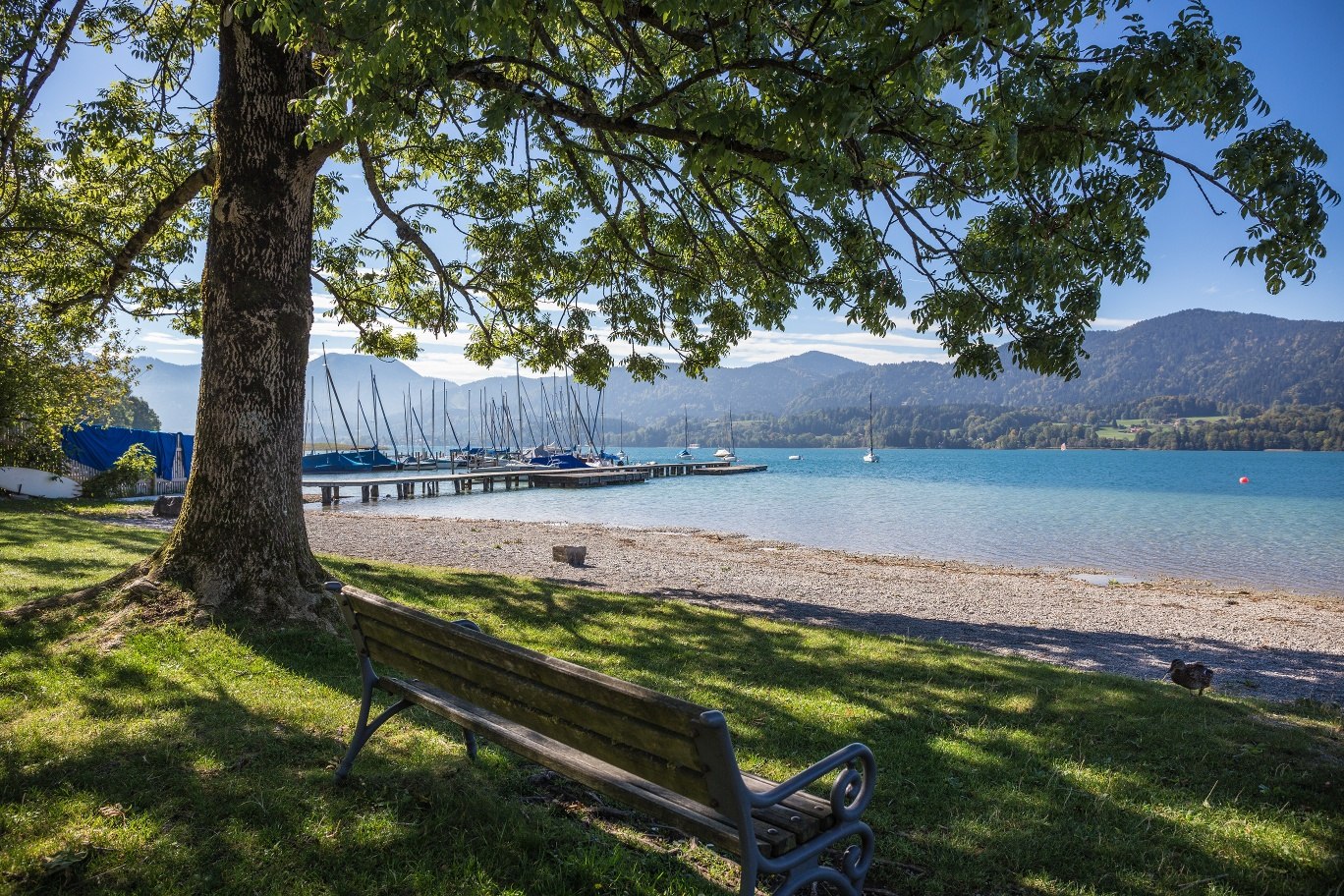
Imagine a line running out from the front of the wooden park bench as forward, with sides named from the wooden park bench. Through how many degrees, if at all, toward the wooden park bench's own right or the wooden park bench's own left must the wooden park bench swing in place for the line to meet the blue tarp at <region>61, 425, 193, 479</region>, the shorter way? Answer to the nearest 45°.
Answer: approximately 90° to the wooden park bench's own left

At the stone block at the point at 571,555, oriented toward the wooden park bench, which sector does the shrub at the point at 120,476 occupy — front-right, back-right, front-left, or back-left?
back-right

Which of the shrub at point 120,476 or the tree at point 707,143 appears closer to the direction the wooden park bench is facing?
the tree

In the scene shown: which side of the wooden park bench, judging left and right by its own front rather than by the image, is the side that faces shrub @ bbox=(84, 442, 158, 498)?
left

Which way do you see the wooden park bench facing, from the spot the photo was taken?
facing away from the viewer and to the right of the viewer

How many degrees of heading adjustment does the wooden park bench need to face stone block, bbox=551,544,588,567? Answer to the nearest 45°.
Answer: approximately 45° to its left
